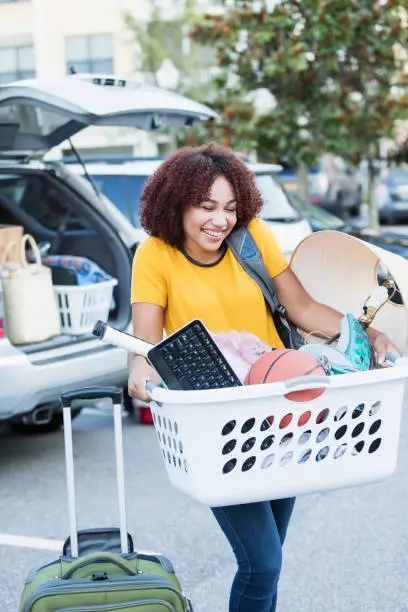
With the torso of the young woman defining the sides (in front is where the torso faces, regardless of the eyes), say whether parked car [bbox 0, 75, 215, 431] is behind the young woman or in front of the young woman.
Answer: behind

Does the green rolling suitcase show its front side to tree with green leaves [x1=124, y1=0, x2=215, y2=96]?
no

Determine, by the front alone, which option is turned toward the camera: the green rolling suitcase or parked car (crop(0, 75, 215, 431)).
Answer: the green rolling suitcase

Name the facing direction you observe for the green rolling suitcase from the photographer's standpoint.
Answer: facing the viewer

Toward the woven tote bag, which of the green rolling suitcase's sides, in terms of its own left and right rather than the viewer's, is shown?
back

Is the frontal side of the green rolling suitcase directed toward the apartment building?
no

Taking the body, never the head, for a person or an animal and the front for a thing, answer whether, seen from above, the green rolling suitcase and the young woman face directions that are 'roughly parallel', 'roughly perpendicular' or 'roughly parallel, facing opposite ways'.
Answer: roughly parallel

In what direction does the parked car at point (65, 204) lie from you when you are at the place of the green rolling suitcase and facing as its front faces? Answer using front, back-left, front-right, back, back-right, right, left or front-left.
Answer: back

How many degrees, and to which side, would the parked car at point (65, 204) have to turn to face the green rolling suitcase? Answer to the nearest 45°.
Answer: approximately 135° to its left

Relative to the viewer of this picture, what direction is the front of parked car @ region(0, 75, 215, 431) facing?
facing away from the viewer and to the left of the viewer

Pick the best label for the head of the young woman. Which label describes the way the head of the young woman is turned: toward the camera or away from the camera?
toward the camera

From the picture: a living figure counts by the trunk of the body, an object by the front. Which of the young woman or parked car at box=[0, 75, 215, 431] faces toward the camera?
the young woman

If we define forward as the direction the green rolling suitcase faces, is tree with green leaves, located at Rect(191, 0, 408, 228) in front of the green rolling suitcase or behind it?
behind

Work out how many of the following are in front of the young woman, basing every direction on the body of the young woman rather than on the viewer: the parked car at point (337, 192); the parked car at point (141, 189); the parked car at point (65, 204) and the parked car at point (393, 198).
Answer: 0

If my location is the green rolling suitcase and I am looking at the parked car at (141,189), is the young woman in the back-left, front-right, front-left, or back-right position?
front-right

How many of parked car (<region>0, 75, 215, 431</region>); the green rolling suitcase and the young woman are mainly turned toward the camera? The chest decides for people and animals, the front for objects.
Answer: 2

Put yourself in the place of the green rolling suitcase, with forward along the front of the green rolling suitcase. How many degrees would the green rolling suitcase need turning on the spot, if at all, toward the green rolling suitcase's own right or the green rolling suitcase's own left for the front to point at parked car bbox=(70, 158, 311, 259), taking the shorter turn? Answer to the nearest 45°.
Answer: approximately 180°

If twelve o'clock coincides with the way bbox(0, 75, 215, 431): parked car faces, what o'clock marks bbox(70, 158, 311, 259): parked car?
bbox(70, 158, 311, 259): parked car is roughly at 2 o'clock from bbox(0, 75, 215, 431): parked car.

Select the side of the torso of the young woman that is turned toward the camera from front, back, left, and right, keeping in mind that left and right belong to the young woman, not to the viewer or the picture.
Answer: front
